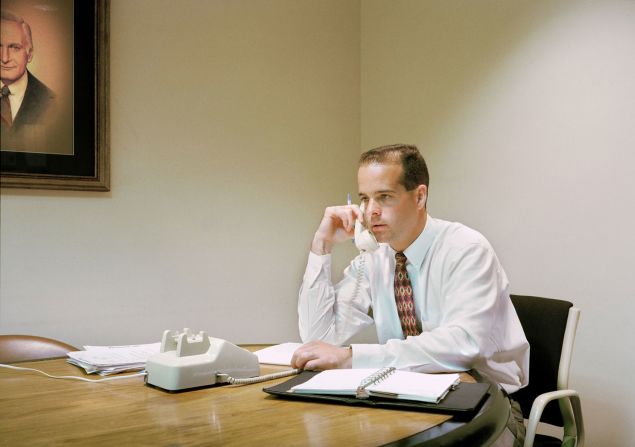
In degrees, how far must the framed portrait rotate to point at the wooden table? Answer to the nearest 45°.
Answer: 0° — it already faces it

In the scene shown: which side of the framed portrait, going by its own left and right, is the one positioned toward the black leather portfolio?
front

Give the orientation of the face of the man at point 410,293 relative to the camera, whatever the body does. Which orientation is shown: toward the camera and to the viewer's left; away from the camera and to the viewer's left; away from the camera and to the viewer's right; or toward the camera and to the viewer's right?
toward the camera and to the viewer's left

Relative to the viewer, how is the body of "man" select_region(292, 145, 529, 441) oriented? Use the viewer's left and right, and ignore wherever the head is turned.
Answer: facing the viewer and to the left of the viewer

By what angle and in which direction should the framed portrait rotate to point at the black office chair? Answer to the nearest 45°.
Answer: approximately 45° to its left

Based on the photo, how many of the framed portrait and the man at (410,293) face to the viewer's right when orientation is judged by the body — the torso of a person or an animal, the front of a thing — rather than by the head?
0

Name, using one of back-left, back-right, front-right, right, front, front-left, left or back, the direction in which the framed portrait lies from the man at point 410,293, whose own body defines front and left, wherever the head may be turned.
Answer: front-right

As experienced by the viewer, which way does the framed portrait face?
facing the viewer

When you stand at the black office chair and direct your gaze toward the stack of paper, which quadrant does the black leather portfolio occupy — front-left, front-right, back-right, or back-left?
front-left

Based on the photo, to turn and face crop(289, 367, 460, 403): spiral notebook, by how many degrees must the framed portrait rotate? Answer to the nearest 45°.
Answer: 0° — it already faces it

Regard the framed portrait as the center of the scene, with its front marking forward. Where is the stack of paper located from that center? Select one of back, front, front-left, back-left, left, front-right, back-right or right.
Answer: front

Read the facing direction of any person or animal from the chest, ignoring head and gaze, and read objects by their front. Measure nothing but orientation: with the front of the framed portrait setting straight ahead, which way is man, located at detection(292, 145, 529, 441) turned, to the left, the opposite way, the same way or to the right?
to the right
